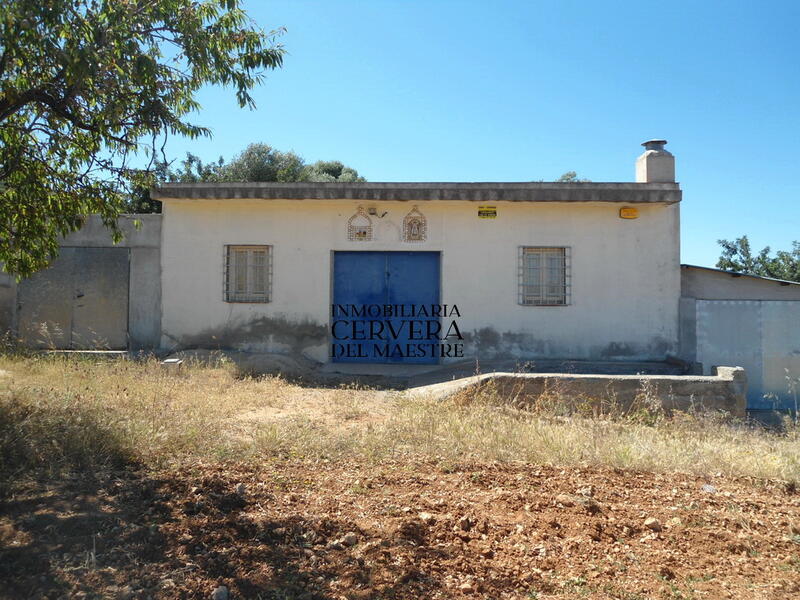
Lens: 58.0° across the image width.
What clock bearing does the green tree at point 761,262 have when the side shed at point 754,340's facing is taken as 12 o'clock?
The green tree is roughly at 6 o'clock from the side shed.

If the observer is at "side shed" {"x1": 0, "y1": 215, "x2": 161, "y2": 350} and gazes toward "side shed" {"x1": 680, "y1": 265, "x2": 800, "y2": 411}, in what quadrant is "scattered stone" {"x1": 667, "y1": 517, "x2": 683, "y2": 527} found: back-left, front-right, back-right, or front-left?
front-right

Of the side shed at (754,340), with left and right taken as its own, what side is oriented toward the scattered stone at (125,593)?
front

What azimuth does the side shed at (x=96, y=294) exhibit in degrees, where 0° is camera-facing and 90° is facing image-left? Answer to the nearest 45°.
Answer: approximately 0°

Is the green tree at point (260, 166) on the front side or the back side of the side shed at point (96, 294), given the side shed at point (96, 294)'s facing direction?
on the back side

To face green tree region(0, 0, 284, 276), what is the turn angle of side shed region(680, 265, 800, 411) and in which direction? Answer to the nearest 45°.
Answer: approximately 45° to its right

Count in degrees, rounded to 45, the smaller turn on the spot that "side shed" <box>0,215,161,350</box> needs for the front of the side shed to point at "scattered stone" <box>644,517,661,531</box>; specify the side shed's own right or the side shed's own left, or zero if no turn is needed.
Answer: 0° — it already faces it

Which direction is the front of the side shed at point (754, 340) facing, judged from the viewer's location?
facing the viewer

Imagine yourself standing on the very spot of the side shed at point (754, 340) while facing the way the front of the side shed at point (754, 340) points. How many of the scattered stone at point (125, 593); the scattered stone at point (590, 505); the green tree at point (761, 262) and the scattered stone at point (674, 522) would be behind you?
1

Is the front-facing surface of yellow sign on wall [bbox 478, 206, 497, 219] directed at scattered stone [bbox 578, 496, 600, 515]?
yes

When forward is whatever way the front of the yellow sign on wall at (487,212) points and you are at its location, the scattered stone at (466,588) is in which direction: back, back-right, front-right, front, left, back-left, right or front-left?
front

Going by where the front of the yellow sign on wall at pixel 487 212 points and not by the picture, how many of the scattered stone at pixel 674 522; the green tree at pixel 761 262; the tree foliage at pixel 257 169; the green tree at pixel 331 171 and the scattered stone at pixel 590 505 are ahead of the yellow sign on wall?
2

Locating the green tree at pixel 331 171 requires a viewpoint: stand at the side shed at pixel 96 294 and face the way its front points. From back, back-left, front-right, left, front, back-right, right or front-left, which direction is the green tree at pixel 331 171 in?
back-left

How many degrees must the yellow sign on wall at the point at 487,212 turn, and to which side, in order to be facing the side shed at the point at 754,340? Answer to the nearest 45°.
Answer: approximately 90° to its left

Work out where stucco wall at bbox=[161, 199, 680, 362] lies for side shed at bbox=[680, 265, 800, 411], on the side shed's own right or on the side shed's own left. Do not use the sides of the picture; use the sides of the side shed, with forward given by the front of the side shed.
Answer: on the side shed's own right
